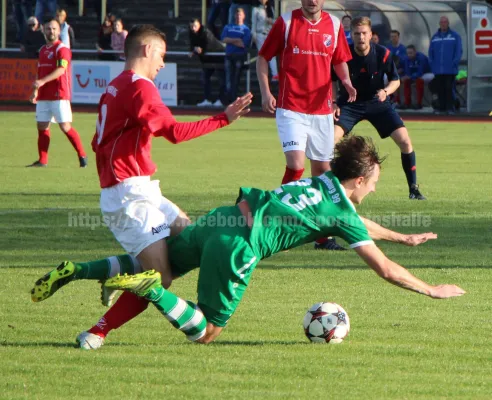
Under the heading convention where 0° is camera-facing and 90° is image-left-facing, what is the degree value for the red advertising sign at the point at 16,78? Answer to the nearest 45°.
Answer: approximately 0°

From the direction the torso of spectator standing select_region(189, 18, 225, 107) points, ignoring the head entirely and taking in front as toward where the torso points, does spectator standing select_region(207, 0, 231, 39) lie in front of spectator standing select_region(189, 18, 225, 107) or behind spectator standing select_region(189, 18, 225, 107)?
behind

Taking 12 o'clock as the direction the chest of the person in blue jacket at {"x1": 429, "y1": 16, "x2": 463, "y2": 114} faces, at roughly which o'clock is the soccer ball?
The soccer ball is roughly at 12 o'clock from the person in blue jacket.

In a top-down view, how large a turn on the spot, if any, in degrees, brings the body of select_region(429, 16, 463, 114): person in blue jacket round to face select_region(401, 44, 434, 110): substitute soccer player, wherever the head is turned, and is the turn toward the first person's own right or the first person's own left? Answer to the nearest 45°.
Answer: approximately 135° to the first person's own right

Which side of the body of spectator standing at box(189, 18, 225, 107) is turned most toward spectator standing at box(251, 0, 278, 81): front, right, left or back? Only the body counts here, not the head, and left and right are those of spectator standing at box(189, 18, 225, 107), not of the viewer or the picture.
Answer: left

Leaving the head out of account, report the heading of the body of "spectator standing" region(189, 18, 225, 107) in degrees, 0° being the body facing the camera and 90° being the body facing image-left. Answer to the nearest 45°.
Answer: approximately 45°

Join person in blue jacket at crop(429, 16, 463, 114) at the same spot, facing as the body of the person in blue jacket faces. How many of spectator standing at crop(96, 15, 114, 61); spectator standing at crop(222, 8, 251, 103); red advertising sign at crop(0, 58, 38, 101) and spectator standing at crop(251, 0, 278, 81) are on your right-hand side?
4

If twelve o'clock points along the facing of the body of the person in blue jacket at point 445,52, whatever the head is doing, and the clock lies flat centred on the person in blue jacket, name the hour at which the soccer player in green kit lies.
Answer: The soccer player in green kit is roughly at 12 o'clock from the person in blue jacket.

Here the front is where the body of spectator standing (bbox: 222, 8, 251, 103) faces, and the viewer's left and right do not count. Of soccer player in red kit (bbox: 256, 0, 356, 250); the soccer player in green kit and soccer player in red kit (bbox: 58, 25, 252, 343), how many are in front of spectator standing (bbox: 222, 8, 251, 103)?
3
